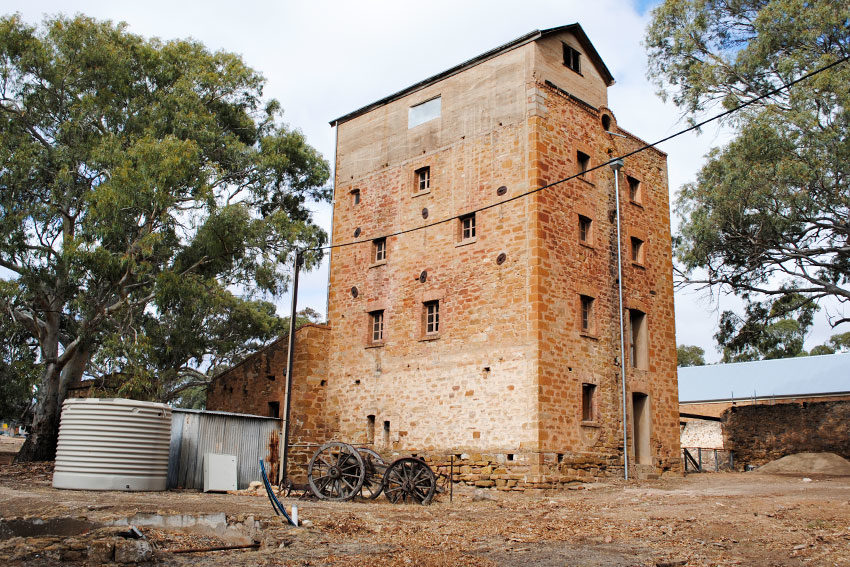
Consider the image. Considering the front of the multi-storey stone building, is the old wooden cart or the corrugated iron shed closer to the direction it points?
the old wooden cart

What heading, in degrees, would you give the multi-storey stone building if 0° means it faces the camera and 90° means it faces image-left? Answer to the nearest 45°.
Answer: approximately 315°

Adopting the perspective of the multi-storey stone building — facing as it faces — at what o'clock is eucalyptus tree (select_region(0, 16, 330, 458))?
The eucalyptus tree is roughly at 5 o'clock from the multi-storey stone building.

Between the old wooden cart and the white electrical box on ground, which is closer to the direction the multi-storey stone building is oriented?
the old wooden cart

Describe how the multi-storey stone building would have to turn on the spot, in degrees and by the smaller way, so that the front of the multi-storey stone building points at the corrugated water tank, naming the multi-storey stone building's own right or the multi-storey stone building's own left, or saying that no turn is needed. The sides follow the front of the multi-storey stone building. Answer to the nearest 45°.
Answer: approximately 90° to the multi-storey stone building's own right

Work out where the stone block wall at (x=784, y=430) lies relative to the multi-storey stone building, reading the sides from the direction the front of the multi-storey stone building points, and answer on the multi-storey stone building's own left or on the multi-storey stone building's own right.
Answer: on the multi-storey stone building's own left

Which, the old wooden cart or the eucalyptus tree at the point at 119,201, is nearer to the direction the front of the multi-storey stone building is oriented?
the old wooden cart
